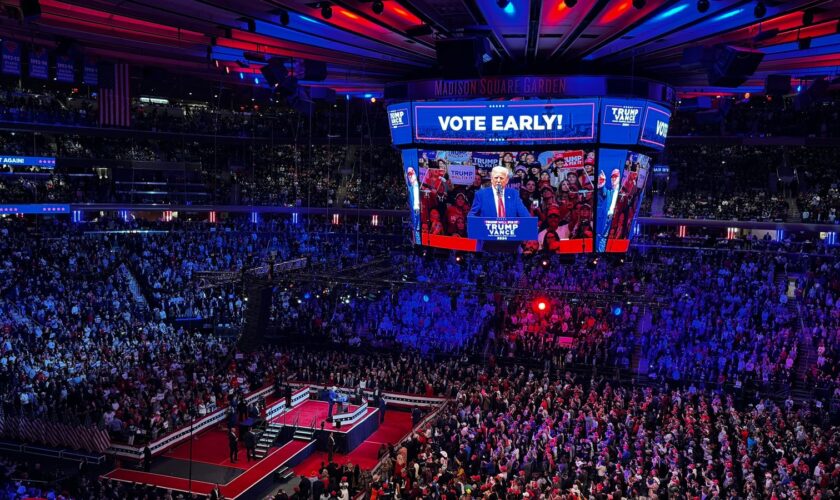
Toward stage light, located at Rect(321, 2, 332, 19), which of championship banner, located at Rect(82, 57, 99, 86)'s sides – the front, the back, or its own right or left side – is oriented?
front

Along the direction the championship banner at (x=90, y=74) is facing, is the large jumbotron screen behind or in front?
in front

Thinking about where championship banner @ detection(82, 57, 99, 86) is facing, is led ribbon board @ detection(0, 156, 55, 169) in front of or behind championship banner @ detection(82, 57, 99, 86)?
behind

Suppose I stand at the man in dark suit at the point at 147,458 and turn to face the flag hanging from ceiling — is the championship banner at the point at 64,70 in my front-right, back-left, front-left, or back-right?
front-left

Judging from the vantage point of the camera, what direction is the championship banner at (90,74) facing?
facing the viewer
